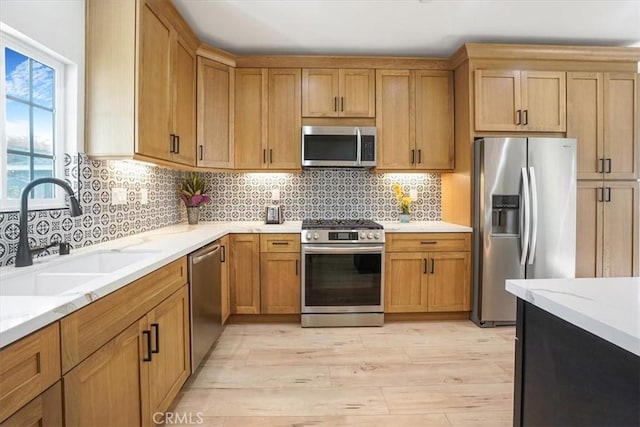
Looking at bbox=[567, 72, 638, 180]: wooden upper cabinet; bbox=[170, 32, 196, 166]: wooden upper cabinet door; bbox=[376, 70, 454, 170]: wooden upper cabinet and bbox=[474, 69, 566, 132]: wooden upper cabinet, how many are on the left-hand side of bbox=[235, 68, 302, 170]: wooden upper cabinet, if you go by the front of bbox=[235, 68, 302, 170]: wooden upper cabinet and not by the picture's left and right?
3

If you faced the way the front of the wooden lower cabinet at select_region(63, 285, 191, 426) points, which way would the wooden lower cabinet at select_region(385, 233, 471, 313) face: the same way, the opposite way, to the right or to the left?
to the right

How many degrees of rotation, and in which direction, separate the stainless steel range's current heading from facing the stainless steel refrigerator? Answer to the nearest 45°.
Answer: approximately 90° to its left

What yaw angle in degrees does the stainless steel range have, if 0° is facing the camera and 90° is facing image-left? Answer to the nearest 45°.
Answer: approximately 0°

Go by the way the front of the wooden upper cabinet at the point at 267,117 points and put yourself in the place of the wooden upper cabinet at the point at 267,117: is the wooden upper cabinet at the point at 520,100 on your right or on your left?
on your left

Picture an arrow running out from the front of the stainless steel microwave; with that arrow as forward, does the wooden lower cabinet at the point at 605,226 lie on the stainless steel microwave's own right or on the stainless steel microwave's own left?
on the stainless steel microwave's own left

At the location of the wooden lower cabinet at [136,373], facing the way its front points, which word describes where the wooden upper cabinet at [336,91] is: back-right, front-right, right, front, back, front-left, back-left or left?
left

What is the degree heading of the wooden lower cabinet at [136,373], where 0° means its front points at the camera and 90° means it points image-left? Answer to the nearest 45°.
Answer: approximately 315°

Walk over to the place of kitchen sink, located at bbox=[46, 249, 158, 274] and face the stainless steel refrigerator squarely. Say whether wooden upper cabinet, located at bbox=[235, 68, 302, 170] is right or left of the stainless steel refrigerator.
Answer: left

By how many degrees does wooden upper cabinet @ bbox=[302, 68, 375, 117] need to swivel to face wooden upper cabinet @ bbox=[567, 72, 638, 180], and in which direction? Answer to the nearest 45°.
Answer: approximately 90° to its left
